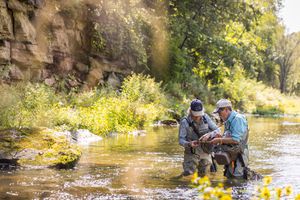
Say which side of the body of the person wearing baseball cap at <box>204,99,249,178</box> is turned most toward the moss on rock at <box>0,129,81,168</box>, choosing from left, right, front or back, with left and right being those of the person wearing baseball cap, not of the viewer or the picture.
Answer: front

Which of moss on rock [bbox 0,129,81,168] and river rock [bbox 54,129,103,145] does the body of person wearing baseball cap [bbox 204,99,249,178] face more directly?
the moss on rock

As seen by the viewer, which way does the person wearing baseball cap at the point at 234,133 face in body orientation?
to the viewer's left

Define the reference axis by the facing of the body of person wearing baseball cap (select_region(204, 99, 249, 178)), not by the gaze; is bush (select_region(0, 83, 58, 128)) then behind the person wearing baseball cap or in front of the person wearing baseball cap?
in front

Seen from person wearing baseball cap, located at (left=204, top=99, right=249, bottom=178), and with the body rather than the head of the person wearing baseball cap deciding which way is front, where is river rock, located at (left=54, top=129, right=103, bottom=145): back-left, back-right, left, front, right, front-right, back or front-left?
front-right
